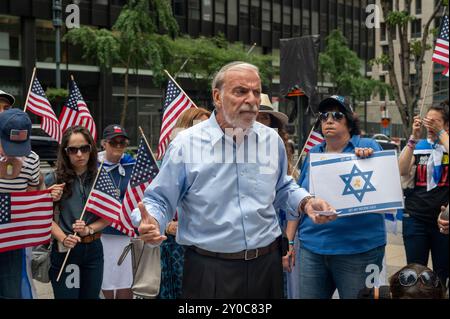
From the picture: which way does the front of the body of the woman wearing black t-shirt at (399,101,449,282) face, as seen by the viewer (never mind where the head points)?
toward the camera

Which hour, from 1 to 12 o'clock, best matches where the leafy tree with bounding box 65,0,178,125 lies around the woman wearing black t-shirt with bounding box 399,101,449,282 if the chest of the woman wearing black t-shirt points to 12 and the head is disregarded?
The leafy tree is roughly at 5 o'clock from the woman wearing black t-shirt.

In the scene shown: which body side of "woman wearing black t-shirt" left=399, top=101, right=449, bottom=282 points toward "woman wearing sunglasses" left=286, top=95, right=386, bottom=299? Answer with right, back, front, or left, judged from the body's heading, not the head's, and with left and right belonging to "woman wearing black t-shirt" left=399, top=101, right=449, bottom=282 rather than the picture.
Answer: front

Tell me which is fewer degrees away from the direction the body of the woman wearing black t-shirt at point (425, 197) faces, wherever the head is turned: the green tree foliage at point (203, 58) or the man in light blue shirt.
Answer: the man in light blue shirt

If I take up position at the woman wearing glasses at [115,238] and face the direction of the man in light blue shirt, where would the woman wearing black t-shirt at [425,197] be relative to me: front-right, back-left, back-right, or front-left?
front-left

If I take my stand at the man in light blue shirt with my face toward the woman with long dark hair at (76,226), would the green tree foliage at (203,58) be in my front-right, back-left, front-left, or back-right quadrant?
front-right

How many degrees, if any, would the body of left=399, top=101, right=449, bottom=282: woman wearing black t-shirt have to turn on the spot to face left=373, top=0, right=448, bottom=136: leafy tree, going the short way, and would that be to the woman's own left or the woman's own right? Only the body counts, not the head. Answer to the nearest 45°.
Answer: approximately 180°

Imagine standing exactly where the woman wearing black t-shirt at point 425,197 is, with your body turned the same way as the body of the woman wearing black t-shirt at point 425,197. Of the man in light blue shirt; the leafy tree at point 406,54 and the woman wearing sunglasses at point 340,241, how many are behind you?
1

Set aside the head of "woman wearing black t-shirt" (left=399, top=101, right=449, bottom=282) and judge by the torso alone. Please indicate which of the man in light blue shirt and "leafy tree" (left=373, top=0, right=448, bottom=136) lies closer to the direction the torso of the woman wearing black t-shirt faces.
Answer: the man in light blue shirt

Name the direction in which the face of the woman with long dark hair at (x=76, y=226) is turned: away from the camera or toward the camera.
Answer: toward the camera

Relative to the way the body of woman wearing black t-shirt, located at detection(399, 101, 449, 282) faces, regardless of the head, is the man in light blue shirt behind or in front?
in front

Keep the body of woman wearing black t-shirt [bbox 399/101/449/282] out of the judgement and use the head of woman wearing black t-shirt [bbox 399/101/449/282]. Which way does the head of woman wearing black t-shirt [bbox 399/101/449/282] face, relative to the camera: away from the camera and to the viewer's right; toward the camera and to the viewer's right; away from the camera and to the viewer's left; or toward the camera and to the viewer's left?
toward the camera and to the viewer's left
